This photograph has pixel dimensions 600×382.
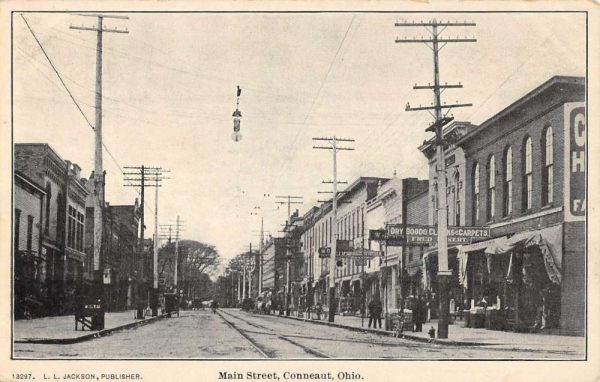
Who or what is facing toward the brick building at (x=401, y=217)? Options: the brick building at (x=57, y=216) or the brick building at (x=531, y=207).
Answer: the brick building at (x=57, y=216)

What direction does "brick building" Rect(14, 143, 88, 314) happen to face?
to the viewer's right

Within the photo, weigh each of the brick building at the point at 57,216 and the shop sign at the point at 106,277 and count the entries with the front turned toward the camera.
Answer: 1

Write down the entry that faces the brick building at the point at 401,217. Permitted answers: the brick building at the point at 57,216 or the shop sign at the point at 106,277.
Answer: the brick building at the point at 57,216

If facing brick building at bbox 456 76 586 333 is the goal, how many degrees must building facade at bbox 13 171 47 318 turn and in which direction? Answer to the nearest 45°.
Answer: approximately 45° to its right

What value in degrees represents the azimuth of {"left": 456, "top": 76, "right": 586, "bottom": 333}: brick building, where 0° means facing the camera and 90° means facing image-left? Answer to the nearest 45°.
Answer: approximately 45°

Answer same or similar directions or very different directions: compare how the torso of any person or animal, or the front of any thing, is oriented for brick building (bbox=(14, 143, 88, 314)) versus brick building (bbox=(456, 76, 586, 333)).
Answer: very different directions

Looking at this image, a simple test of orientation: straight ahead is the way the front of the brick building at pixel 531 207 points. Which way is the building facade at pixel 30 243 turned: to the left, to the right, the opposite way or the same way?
the opposite way

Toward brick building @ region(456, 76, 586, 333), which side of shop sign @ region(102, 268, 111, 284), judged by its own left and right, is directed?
left

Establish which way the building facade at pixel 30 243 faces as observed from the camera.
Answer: facing to the right of the viewer

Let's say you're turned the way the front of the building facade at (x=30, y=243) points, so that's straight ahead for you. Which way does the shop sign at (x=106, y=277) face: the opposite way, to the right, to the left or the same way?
to the right
